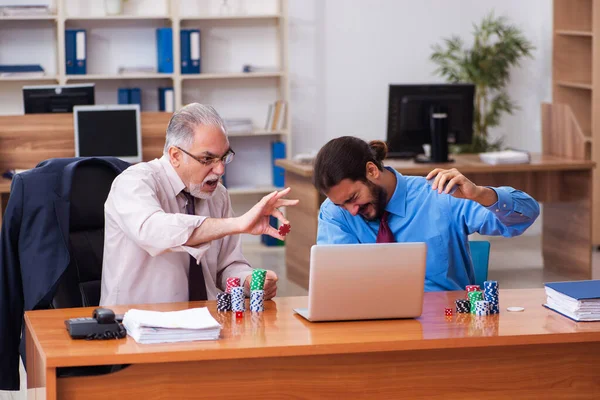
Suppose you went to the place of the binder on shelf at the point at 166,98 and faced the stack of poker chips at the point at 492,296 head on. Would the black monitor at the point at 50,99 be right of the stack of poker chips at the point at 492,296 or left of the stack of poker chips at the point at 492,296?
right

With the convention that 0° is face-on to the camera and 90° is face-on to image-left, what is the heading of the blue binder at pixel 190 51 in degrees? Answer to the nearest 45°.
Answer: approximately 0°

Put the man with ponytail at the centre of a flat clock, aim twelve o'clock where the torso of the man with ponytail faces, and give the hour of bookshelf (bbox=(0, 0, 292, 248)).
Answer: The bookshelf is roughly at 4 o'clock from the man with ponytail.

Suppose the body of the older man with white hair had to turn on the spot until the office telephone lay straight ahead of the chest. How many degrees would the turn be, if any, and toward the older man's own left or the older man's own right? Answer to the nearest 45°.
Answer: approximately 45° to the older man's own right

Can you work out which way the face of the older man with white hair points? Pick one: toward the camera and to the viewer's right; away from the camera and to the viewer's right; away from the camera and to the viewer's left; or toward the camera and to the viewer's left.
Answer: toward the camera and to the viewer's right

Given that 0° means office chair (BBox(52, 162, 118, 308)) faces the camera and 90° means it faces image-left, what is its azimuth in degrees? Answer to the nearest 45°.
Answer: approximately 315°

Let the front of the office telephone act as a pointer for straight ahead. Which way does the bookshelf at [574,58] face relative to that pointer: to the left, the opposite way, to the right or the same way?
to the left

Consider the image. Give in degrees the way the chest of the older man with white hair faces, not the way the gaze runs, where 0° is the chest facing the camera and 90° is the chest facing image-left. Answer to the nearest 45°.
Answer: approximately 315°

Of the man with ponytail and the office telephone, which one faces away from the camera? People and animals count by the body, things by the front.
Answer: the office telephone

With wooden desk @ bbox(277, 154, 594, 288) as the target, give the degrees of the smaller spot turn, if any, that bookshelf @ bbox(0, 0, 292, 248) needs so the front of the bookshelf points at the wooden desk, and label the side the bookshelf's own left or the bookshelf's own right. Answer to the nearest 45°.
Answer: approximately 45° to the bookshelf's own left
